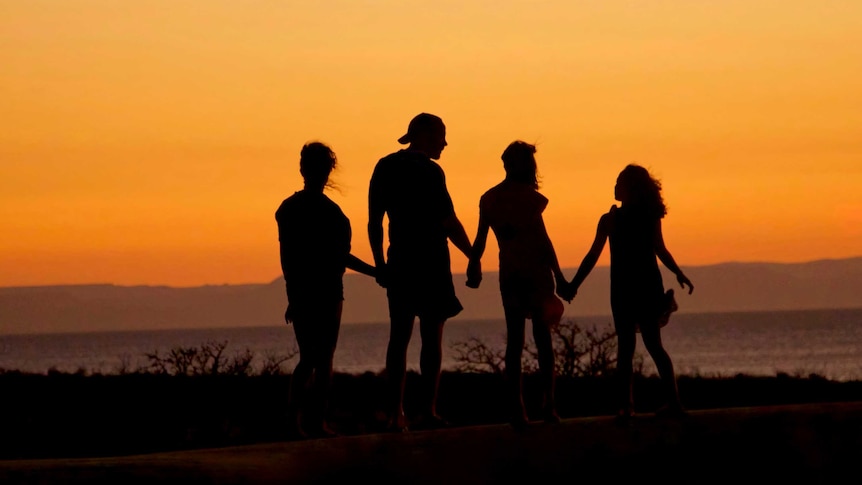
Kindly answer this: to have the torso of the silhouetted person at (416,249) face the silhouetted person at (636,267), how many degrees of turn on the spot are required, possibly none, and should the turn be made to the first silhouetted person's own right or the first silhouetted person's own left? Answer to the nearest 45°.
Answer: approximately 45° to the first silhouetted person's own right

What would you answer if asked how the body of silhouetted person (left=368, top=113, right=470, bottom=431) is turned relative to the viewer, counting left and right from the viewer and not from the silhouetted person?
facing away from the viewer and to the right of the viewer

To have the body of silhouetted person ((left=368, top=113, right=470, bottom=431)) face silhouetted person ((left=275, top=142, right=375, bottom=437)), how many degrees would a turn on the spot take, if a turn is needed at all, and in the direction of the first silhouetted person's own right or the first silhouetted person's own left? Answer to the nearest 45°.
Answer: approximately 135° to the first silhouetted person's own left

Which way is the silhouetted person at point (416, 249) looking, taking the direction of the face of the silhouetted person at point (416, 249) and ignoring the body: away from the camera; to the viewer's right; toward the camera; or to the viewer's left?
to the viewer's right
